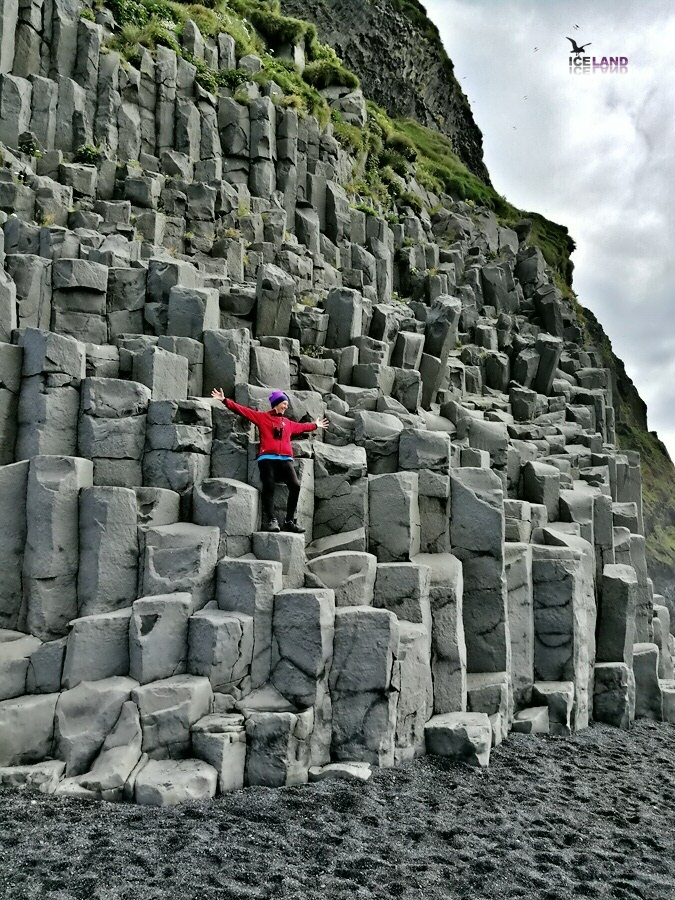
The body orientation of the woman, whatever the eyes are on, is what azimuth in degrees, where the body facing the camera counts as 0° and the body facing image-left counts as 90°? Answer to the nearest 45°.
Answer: approximately 315°

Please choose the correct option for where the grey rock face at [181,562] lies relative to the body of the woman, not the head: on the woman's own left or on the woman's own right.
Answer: on the woman's own right

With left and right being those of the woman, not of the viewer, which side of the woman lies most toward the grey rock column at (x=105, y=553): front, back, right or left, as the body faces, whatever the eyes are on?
right
